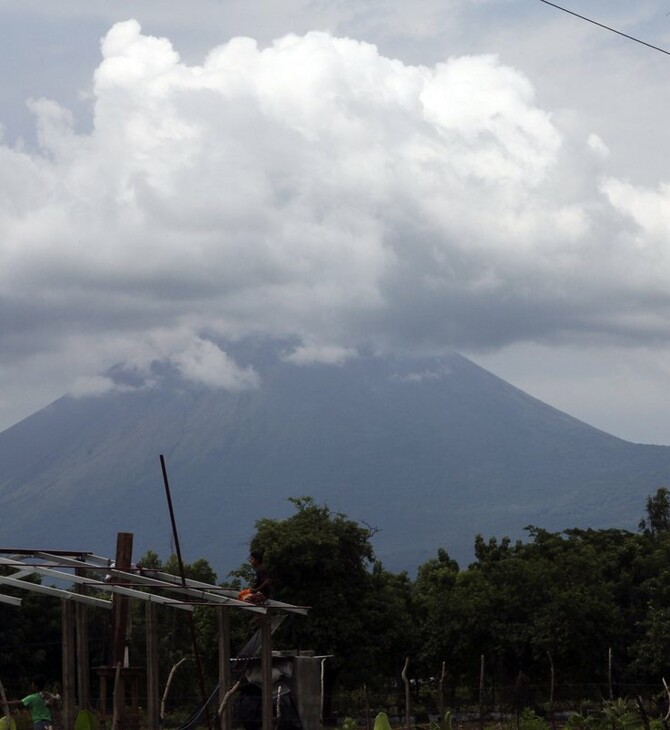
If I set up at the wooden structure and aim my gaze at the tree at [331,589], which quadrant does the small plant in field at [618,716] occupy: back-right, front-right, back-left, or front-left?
front-right

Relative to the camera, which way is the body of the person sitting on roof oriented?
to the viewer's left

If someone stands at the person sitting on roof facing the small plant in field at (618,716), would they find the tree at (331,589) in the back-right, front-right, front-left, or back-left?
front-left

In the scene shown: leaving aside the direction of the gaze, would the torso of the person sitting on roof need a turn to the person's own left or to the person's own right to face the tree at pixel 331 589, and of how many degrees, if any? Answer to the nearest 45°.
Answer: approximately 90° to the person's own right
